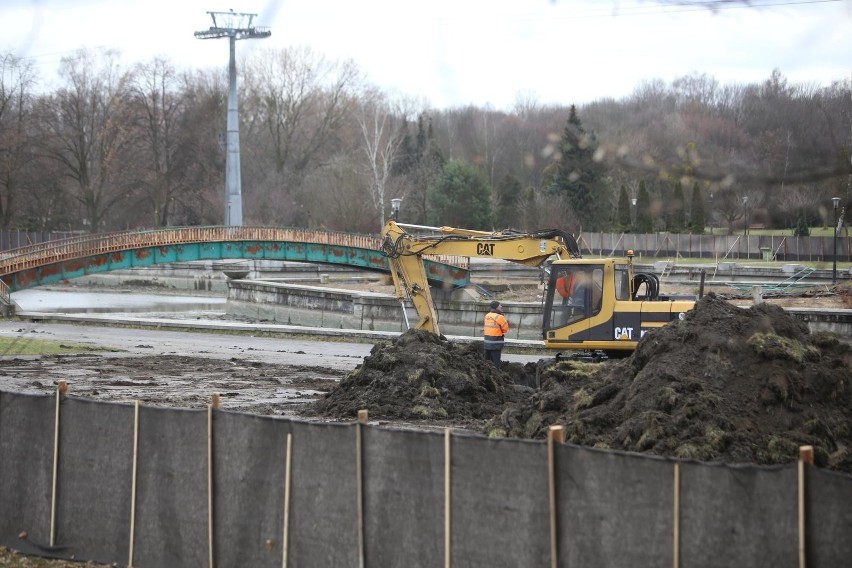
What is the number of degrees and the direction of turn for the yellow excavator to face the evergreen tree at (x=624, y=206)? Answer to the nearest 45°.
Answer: approximately 90° to its right

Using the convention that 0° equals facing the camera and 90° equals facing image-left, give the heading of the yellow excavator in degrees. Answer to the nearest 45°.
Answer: approximately 90°

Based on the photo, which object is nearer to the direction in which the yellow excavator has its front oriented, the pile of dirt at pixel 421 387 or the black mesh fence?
the pile of dirt

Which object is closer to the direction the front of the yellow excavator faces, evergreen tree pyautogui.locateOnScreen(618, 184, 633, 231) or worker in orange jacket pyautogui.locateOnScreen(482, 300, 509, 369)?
the worker in orange jacket

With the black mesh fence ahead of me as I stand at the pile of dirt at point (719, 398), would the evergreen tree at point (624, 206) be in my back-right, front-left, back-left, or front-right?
back-right

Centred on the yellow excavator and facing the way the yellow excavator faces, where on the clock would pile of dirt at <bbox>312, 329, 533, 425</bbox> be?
The pile of dirt is roughly at 11 o'clock from the yellow excavator.

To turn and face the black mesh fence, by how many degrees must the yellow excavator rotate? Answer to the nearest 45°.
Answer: approximately 90° to its left
